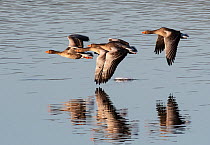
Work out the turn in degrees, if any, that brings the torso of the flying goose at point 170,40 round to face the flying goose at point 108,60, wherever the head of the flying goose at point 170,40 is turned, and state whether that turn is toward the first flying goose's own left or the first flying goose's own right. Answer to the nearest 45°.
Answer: approximately 45° to the first flying goose's own left

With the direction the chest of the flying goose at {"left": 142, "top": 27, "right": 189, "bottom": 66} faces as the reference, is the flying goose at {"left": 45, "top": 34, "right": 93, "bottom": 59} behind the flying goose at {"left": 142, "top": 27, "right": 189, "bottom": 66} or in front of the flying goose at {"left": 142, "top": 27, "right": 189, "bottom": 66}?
in front

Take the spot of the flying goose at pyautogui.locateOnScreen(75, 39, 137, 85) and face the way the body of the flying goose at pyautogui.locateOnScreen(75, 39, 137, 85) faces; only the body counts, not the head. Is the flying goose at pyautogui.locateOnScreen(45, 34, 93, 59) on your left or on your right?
on your right

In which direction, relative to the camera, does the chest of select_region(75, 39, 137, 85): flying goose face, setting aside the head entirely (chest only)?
to the viewer's left

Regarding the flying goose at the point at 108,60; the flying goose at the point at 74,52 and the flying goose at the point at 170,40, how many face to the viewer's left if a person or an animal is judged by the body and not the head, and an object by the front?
3

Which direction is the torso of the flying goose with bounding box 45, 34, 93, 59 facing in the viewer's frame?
to the viewer's left

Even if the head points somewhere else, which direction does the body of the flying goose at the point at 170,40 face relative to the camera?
to the viewer's left

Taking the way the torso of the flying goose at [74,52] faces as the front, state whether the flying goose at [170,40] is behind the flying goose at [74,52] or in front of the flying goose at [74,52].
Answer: behind

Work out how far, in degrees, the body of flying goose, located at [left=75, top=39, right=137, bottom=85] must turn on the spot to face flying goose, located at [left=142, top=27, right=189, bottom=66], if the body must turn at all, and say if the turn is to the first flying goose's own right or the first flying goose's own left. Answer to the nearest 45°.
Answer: approximately 135° to the first flying goose's own right

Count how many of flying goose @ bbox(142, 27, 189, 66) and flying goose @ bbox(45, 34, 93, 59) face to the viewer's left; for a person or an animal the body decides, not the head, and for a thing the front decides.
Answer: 2
